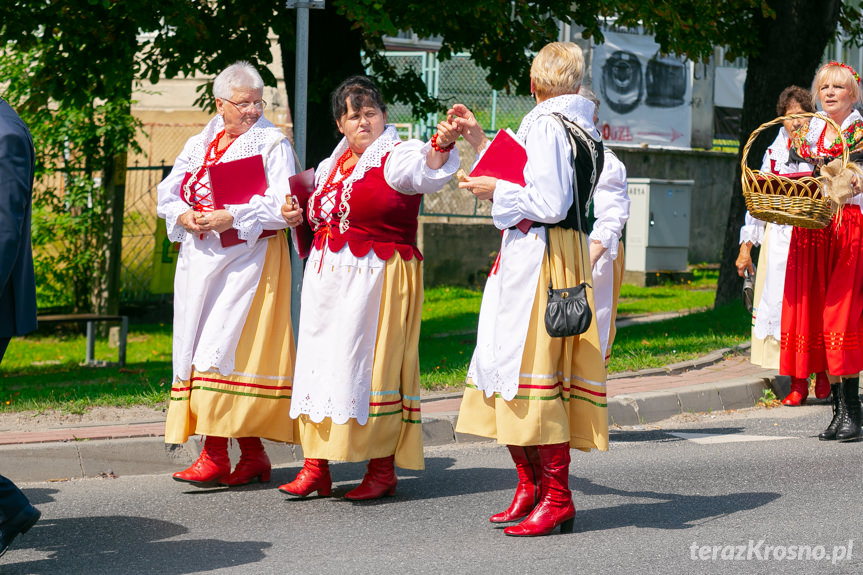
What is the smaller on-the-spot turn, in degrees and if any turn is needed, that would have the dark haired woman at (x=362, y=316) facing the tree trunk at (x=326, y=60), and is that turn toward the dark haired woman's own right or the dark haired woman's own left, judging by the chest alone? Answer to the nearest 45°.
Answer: approximately 135° to the dark haired woman's own right

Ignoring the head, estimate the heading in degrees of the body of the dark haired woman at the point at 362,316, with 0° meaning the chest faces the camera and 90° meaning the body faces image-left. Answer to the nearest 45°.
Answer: approximately 45°

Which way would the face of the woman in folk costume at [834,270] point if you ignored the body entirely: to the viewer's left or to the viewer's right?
to the viewer's left

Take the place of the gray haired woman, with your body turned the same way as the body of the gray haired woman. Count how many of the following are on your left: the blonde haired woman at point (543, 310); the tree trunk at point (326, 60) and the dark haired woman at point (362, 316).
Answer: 2

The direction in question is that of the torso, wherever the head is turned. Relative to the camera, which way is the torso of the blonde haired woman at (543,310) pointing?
to the viewer's left

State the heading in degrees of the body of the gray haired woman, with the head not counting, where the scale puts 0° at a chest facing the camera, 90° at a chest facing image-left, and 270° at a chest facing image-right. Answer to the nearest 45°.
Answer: approximately 45°

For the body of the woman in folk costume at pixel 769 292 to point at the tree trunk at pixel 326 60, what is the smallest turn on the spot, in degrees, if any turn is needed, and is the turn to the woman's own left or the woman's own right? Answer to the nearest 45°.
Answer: approximately 90° to the woman's own right

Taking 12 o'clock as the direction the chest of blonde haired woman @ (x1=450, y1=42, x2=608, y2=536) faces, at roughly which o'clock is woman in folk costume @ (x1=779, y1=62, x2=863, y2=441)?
The woman in folk costume is roughly at 4 o'clock from the blonde haired woman.

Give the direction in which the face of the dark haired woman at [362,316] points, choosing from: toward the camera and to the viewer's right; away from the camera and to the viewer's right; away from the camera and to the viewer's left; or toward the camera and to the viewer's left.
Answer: toward the camera and to the viewer's right
